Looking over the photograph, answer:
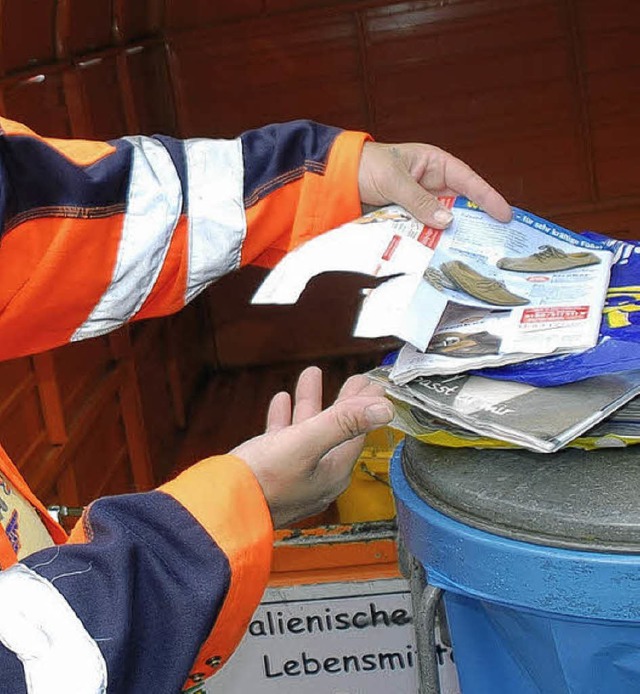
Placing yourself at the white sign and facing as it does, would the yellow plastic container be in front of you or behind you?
behind

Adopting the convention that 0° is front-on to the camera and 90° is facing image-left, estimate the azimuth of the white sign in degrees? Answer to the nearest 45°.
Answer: approximately 0°
